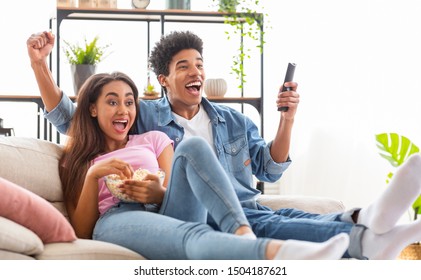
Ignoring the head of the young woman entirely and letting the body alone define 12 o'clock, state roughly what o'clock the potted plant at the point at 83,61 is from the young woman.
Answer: The potted plant is roughly at 7 o'clock from the young woman.

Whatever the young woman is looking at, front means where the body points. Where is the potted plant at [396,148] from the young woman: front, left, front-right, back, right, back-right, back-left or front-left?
left

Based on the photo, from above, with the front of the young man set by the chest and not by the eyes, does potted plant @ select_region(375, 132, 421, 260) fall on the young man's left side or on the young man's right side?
on the young man's left side

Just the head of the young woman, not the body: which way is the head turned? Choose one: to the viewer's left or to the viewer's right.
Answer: to the viewer's right

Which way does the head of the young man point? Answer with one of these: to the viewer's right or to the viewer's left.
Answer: to the viewer's right

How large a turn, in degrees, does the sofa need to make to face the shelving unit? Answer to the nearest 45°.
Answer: approximately 135° to its left

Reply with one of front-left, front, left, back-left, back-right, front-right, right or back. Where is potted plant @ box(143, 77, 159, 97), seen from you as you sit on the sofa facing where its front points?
back-left

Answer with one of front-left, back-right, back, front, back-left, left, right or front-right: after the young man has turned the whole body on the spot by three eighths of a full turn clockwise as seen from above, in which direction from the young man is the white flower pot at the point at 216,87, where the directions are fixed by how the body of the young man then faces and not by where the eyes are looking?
right

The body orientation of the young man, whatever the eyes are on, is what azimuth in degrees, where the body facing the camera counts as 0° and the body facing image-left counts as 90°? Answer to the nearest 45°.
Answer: approximately 315°

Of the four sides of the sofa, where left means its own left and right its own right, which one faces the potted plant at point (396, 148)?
left

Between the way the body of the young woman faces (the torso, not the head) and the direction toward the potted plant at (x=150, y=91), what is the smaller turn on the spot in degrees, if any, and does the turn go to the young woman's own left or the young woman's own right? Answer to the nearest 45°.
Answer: approximately 135° to the young woman's own left
